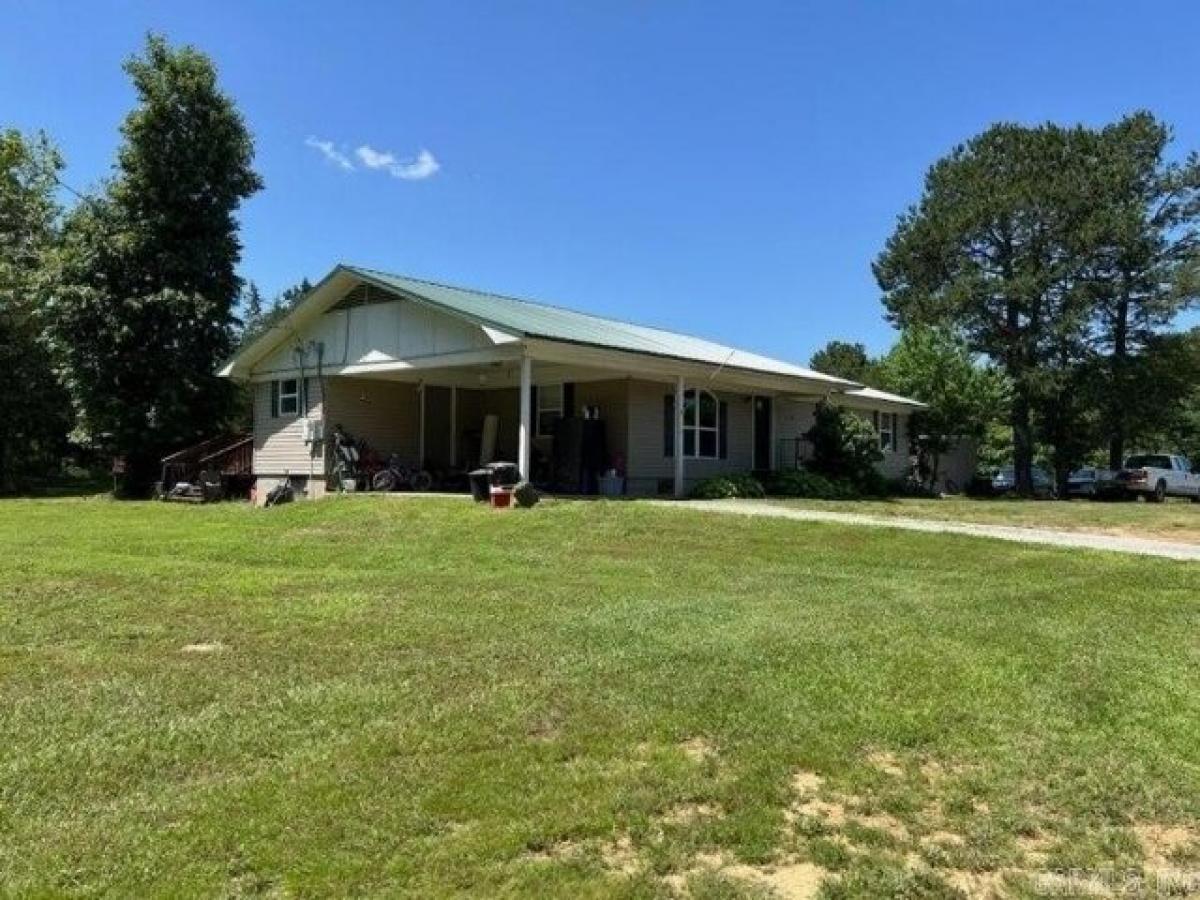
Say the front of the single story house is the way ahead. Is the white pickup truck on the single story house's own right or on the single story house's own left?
on the single story house's own left

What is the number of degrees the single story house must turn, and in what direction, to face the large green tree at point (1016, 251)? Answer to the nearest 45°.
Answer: approximately 90° to its left
